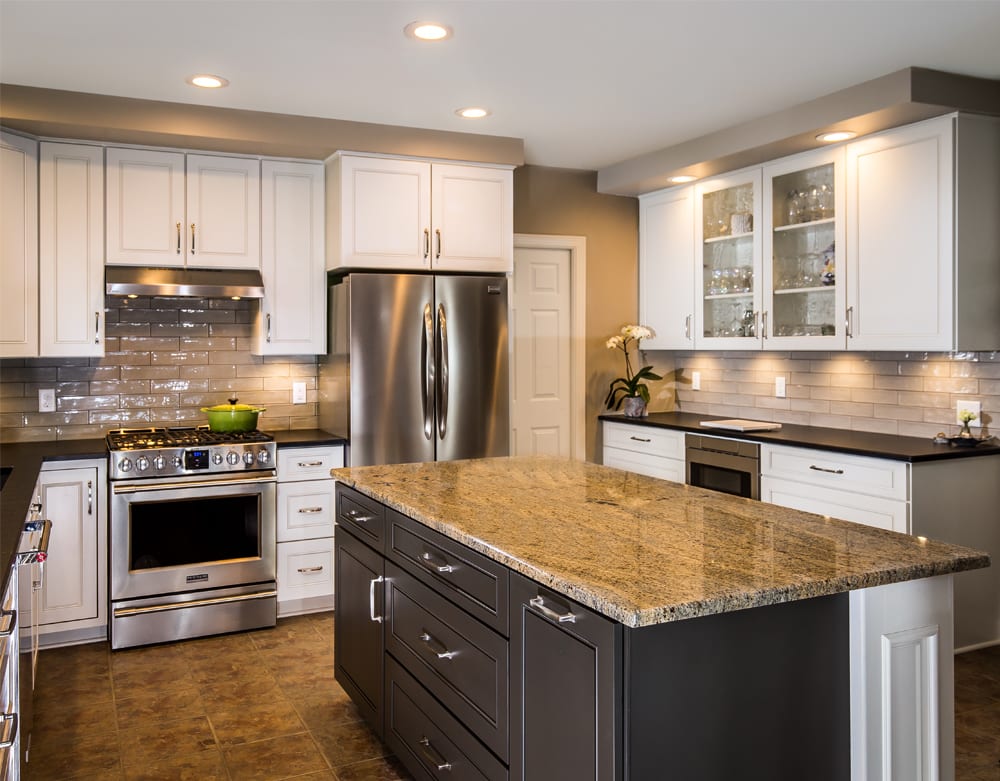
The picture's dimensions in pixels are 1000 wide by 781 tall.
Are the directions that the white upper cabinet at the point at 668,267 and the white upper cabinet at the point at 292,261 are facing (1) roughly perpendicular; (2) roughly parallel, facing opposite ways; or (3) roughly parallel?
roughly perpendicular

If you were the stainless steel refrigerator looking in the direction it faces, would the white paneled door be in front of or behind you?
behind

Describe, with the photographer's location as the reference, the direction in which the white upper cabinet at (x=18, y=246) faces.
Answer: facing the viewer and to the right of the viewer

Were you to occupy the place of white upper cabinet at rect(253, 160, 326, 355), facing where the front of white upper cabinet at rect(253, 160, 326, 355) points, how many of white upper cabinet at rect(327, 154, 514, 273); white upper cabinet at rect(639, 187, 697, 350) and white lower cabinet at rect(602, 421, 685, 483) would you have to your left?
3

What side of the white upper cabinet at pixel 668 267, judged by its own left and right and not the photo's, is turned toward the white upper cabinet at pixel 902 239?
left

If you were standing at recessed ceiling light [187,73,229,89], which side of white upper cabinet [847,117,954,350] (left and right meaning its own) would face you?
front

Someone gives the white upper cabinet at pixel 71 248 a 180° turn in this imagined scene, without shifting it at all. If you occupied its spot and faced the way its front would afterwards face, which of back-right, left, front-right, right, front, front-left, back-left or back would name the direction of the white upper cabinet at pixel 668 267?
right

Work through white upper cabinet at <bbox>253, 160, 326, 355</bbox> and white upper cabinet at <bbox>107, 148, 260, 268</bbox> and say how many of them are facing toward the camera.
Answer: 2

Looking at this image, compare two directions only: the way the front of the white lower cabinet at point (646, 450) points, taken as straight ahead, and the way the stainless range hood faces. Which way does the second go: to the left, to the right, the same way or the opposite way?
to the left

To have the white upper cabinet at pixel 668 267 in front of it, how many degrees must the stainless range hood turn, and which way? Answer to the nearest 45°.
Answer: approximately 90° to its left

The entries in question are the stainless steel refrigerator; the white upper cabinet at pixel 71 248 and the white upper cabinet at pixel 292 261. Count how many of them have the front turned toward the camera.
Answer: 3
